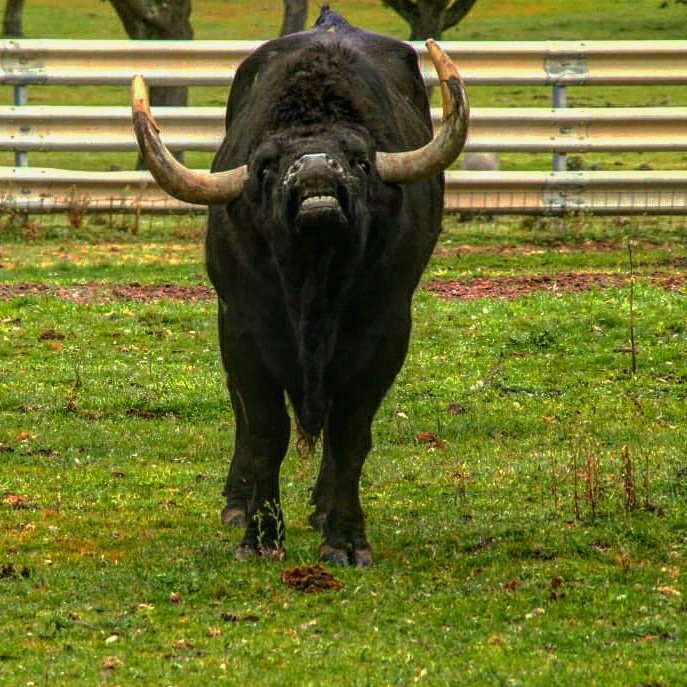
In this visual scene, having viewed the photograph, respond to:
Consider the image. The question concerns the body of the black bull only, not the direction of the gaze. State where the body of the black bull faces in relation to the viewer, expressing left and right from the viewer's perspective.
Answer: facing the viewer

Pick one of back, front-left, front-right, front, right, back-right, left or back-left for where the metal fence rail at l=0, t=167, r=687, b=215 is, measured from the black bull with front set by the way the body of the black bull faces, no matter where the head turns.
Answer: back

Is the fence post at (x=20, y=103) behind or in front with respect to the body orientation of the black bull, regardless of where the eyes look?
behind

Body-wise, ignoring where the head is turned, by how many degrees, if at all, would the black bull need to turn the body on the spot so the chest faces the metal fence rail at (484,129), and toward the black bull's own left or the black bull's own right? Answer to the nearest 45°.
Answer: approximately 180°

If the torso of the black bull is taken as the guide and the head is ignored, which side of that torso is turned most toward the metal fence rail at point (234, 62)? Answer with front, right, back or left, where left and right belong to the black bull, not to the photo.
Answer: back
